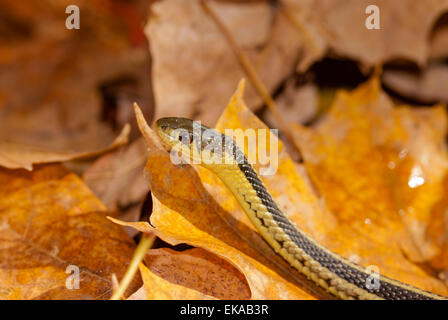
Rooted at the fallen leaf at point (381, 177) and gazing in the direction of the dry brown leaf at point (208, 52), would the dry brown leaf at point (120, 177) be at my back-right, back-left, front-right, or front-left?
front-left

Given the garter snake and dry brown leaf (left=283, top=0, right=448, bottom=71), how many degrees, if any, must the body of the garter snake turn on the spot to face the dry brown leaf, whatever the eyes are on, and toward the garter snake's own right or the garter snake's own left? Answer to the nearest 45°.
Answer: approximately 90° to the garter snake's own right

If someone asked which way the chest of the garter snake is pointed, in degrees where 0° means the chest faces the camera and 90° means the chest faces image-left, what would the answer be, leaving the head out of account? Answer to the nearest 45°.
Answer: approximately 90°

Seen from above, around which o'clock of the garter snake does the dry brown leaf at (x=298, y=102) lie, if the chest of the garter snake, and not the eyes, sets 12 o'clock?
The dry brown leaf is roughly at 3 o'clock from the garter snake.

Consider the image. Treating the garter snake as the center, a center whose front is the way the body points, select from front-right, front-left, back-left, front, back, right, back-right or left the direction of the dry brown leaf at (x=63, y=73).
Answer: front-right
